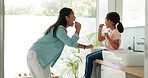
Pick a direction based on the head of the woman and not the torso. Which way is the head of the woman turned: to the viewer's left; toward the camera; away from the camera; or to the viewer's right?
to the viewer's right

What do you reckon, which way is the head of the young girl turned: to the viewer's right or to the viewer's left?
to the viewer's left

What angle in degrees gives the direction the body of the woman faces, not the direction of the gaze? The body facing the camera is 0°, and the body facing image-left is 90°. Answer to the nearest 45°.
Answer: approximately 270°

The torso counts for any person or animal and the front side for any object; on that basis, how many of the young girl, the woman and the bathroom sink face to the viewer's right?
1

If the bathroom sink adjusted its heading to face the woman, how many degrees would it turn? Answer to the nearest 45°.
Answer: approximately 45° to its right

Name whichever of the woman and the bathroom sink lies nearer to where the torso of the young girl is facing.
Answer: the woman

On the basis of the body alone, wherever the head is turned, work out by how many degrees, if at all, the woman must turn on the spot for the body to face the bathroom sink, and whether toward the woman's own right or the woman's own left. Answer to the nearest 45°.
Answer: approximately 45° to the woman's own right

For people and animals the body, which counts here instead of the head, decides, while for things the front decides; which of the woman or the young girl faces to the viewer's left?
the young girl

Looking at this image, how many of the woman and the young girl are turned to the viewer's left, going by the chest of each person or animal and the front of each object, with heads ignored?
1

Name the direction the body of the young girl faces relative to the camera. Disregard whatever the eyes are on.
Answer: to the viewer's left

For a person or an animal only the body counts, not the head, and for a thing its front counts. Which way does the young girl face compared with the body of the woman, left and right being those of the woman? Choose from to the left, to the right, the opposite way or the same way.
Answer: the opposite way
